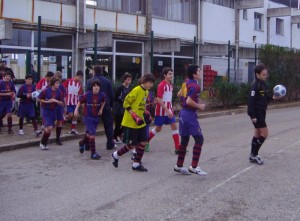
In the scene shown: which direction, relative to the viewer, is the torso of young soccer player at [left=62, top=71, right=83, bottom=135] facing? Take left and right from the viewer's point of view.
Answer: facing the viewer and to the right of the viewer

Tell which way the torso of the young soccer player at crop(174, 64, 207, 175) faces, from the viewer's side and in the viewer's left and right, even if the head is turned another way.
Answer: facing to the right of the viewer

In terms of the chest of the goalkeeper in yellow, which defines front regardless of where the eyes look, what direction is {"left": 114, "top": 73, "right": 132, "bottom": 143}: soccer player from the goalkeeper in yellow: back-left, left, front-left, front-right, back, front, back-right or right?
back-left

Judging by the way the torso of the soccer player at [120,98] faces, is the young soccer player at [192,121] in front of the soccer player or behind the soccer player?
in front

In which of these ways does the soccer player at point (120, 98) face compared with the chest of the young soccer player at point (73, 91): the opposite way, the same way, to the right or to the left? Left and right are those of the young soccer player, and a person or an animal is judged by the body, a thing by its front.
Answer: the same way

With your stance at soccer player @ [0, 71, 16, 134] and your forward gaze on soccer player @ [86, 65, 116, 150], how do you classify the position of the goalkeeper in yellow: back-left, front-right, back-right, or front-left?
front-right

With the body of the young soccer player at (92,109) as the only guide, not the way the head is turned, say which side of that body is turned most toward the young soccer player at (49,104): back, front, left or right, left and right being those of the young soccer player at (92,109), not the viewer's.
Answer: back

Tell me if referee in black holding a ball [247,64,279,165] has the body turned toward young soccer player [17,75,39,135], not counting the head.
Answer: no

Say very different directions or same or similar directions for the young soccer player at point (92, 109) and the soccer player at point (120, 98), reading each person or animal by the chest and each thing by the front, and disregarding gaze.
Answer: same or similar directions
